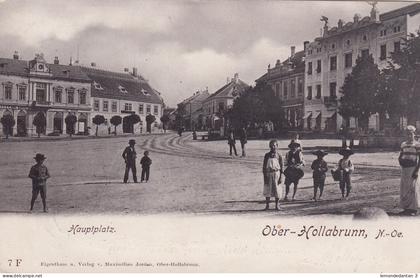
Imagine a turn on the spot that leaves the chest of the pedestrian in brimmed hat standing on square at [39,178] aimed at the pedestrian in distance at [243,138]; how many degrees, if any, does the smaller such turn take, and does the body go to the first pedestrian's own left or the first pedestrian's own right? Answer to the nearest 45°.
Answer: approximately 90° to the first pedestrian's own left

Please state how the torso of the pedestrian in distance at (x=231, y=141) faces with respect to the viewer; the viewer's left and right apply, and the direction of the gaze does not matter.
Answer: facing the viewer

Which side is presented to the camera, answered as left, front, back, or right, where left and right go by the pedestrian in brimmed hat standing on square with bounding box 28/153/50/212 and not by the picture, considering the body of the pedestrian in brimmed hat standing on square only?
front

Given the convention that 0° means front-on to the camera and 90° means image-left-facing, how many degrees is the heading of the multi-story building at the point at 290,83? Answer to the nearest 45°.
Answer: approximately 45°

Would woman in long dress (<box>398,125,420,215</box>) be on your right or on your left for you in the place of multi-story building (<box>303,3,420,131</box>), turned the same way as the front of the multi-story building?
on your left

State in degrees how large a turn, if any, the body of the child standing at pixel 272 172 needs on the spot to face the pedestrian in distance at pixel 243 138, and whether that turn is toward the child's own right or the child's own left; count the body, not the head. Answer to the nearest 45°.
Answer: approximately 180°

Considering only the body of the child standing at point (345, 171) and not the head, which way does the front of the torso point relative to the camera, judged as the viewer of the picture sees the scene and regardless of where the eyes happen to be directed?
toward the camera

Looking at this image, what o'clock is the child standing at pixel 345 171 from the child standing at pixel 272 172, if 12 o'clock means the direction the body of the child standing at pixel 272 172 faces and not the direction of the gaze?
the child standing at pixel 345 171 is roughly at 8 o'clock from the child standing at pixel 272 172.

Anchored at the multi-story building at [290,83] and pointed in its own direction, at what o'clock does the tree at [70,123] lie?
The tree is roughly at 1 o'clock from the multi-story building.

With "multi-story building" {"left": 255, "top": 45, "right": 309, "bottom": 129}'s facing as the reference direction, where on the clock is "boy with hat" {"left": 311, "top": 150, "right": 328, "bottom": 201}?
The boy with hat is roughly at 10 o'clock from the multi-story building.
